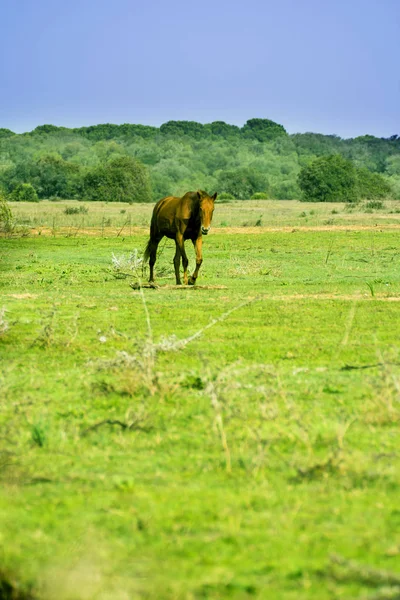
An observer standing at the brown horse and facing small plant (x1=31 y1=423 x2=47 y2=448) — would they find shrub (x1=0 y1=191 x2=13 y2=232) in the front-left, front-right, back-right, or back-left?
back-right

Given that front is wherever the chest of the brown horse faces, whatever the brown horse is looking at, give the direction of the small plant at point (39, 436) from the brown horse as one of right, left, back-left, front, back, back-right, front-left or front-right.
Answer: front-right

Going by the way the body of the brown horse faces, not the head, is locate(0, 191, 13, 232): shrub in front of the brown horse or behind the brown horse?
behind

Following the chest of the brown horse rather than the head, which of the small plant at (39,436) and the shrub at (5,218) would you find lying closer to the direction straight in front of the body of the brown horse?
the small plant

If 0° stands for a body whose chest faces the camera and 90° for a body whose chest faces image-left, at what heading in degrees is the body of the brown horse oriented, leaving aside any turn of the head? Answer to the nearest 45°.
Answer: approximately 315°
